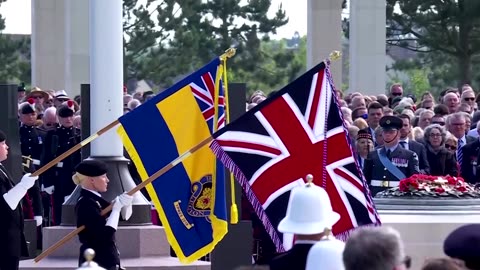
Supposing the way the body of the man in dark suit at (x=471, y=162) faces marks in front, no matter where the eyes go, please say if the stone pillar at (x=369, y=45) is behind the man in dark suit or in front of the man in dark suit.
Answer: behind

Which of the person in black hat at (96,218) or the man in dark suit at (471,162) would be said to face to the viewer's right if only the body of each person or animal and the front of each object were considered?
the person in black hat

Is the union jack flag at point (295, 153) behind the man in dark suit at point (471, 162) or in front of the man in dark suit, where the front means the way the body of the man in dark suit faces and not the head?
in front

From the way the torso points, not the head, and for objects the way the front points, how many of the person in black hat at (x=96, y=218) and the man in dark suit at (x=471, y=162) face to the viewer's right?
1

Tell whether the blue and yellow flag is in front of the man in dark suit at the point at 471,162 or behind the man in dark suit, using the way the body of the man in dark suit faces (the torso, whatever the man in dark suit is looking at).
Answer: in front

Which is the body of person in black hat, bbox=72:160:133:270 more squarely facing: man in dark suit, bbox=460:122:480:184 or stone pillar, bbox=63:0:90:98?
the man in dark suit

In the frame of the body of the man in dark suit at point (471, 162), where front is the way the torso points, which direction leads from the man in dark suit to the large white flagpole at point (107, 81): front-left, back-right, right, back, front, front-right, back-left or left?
front-right

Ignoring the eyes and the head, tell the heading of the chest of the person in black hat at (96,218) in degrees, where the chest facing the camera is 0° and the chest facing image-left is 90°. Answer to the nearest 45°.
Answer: approximately 270°

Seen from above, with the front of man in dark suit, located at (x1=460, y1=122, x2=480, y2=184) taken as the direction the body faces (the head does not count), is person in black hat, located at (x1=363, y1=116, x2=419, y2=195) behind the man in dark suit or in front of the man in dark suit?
in front

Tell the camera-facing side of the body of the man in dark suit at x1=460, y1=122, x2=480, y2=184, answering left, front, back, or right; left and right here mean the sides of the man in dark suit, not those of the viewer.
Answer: front
